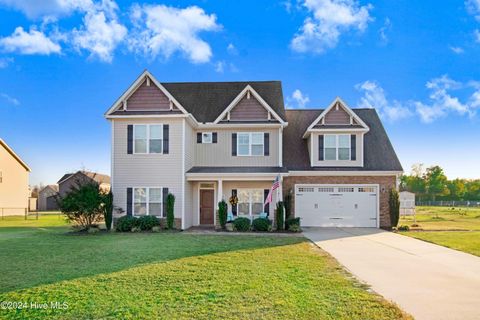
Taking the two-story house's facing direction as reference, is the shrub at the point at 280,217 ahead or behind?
ahead

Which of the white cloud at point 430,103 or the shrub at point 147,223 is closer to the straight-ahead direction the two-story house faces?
the shrub

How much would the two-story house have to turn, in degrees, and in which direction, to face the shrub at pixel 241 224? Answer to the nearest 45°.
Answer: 0° — it already faces it

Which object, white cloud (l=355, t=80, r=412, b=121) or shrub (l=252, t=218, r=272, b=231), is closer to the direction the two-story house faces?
the shrub

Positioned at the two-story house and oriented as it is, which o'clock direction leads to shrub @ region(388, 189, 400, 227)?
The shrub is roughly at 9 o'clock from the two-story house.

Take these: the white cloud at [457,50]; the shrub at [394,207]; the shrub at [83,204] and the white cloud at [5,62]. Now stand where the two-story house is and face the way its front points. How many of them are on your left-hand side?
2

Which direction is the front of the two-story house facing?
toward the camera

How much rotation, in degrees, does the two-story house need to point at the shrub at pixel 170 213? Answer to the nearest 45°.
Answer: approximately 45° to its right

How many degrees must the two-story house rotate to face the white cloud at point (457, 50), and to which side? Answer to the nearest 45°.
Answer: approximately 90° to its left

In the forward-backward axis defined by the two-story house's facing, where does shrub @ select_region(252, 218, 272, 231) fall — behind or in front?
in front
